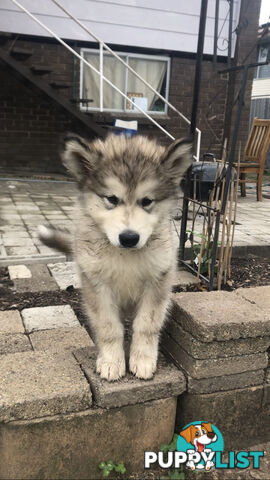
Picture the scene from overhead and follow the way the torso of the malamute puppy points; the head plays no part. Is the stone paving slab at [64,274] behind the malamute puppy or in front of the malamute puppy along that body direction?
behind

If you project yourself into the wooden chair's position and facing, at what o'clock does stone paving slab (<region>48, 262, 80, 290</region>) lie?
The stone paving slab is roughly at 11 o'clock from the wooden chair.

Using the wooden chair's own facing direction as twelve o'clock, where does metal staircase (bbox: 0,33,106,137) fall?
The metal staircase is roughly at 1 o'clock from the wooden chair.

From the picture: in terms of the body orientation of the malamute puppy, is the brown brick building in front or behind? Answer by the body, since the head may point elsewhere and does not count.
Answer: behind

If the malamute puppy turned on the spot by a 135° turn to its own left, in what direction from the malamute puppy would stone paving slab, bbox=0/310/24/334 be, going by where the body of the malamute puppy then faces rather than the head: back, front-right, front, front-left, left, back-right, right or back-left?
left

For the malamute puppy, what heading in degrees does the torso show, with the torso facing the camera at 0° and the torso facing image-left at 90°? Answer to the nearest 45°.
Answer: approximately 0°

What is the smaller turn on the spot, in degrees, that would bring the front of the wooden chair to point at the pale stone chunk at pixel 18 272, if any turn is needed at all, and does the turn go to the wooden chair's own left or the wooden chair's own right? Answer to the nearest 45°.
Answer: approximately 45° to the wooden chair's own left

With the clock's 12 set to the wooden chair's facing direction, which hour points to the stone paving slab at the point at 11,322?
The stone paving slab is roughly at 11 o'clock from the wooden chair.

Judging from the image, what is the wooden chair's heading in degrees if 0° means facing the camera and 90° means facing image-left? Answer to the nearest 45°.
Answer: approximately 45°

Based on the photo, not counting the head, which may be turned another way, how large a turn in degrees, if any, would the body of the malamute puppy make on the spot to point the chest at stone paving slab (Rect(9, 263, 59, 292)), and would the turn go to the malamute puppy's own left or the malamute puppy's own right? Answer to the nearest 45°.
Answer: approximately 135° to the malamute puppy's own right
